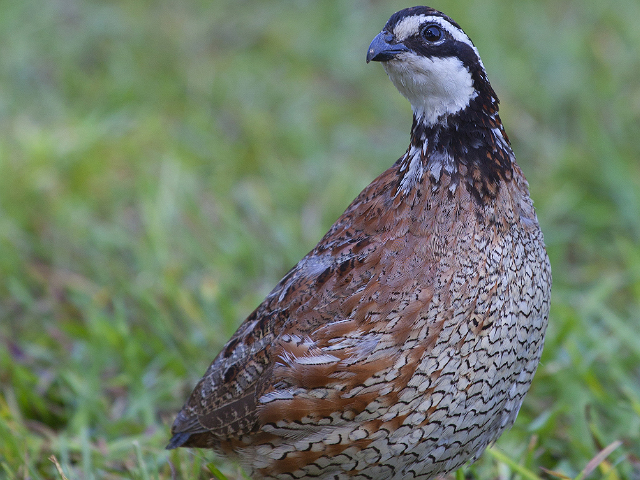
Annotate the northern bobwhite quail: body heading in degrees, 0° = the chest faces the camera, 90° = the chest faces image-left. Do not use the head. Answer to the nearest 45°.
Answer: approximately 315°
